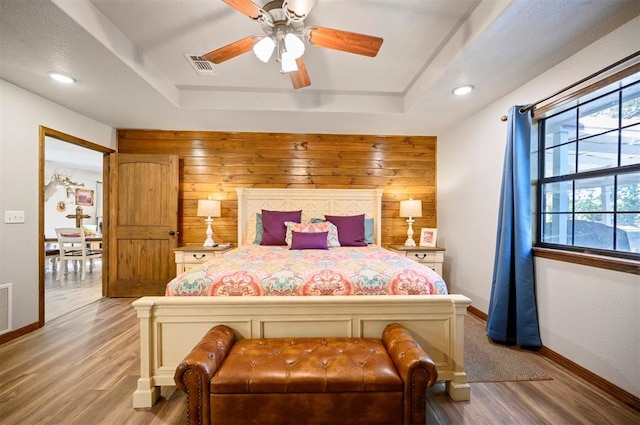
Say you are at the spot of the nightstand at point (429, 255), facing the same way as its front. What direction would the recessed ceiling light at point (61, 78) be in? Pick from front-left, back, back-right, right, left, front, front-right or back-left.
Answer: front-right

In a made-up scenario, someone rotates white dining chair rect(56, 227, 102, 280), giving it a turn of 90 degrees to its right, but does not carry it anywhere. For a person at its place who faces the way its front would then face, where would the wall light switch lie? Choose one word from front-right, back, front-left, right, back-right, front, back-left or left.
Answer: front-right

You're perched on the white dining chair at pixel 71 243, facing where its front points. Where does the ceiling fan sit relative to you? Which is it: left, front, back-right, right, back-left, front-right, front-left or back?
back-right

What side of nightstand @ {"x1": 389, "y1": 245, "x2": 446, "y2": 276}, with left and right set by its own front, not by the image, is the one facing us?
front

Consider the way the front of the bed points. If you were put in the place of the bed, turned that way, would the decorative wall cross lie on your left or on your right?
on your right

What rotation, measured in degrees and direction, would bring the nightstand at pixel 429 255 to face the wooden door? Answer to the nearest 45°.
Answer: approximately 90° to its right

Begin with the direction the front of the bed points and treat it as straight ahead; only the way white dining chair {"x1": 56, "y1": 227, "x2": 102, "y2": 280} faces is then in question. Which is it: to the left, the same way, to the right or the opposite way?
the opposite way

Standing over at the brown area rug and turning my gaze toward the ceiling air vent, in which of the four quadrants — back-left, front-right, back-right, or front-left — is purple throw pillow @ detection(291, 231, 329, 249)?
front-right

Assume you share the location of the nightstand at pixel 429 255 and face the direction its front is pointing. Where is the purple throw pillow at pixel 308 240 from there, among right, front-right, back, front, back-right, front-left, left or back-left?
front-right

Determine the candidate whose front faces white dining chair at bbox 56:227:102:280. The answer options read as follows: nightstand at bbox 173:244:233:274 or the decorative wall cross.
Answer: the decorative wall cross

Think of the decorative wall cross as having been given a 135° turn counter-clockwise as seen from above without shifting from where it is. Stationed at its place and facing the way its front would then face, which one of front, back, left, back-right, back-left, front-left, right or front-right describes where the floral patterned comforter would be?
back-right

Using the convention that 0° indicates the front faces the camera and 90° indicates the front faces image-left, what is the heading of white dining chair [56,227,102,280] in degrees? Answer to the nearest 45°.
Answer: approximately 225°

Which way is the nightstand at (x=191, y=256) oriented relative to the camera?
toward the camera

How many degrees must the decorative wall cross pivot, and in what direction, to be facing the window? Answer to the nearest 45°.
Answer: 0° — it already faces it

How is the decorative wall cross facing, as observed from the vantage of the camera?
facing the viewer

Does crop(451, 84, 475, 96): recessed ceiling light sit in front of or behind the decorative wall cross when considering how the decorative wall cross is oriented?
in front
